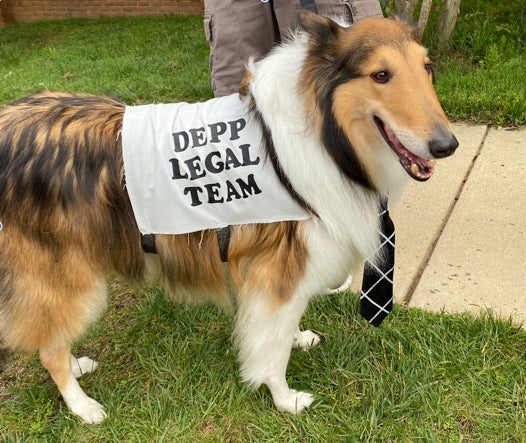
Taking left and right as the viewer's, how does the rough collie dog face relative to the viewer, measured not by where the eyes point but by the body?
facing to the right of the viewer
